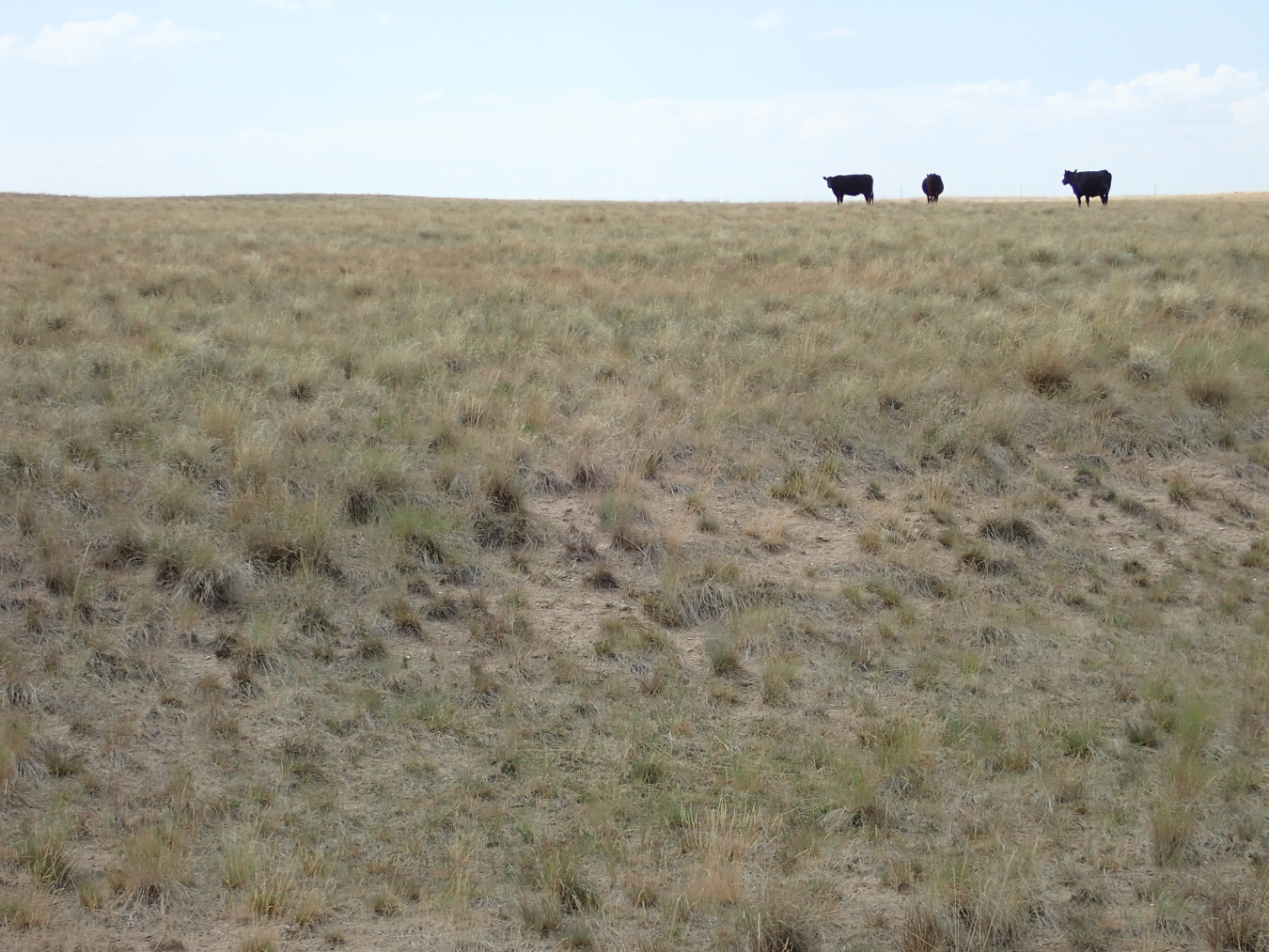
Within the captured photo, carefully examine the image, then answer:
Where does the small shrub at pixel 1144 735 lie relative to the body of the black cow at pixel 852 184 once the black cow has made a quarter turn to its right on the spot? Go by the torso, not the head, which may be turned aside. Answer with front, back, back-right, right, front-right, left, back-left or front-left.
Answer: back

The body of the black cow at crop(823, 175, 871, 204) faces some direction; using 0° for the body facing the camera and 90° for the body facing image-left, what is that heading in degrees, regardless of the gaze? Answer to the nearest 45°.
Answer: approximately 90°

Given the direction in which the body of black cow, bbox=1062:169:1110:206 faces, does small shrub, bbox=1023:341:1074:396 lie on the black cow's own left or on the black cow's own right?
on the black cow's own left

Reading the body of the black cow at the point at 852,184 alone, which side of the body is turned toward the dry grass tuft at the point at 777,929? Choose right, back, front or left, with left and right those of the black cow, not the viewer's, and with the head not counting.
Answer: left

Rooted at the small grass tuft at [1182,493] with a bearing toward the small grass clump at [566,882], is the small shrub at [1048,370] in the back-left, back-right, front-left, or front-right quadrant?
back-right

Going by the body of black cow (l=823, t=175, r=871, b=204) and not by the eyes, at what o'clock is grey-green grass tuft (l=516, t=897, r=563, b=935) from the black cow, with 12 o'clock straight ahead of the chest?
The grey-green grass tuft is roughly at 9 o'clock from the black cow.

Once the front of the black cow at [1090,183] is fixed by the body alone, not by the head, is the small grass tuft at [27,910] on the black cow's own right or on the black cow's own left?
on the black cow's own left

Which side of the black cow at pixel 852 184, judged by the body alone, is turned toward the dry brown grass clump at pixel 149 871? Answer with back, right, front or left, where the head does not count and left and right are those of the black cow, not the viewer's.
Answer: left

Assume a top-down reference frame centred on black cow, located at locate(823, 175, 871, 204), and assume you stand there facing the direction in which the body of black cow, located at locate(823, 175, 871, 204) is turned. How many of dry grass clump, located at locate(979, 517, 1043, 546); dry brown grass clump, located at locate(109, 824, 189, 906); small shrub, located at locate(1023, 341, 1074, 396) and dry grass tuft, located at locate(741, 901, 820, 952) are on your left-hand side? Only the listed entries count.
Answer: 4

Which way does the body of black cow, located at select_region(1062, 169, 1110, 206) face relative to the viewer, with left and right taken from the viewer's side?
facing to the left of the viewer

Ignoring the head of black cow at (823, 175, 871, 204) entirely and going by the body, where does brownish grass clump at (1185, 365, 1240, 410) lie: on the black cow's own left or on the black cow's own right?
on the black cow's own left

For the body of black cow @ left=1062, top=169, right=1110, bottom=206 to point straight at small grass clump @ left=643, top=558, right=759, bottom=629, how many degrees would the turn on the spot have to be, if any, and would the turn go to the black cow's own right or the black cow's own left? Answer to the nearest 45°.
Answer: approximately 90° to the black cow's own left

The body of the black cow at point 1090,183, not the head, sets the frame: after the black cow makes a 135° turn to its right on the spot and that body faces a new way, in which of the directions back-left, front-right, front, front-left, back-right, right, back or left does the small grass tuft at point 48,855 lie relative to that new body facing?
back-right

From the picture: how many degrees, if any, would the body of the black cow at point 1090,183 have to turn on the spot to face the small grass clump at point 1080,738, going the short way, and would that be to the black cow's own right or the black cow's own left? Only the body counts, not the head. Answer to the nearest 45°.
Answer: approximately 90° to the black cow's own left

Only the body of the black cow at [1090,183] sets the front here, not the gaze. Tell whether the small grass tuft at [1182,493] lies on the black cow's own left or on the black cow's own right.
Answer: on the black cow's own left
